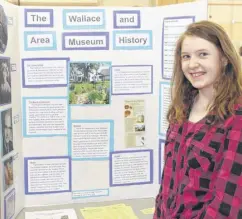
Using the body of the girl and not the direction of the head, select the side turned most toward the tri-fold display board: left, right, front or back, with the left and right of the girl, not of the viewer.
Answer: right

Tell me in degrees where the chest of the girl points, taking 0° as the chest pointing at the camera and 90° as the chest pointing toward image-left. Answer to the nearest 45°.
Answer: approximately 45°

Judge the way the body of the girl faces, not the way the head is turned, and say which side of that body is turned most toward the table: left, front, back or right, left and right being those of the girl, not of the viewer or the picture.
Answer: right

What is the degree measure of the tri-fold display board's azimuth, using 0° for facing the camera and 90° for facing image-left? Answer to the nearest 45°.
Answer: approximately 0°
